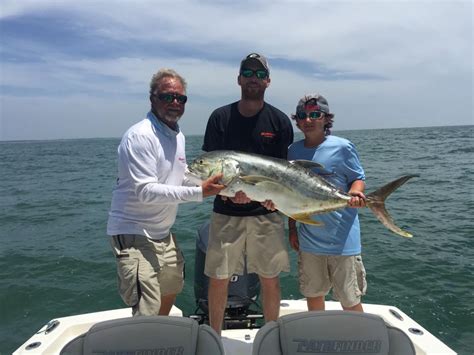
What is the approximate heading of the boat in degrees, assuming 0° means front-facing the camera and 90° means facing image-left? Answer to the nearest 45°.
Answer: approximately 0°

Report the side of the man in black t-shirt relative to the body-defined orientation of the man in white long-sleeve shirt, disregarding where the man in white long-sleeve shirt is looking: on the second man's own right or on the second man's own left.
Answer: on the second man's own left

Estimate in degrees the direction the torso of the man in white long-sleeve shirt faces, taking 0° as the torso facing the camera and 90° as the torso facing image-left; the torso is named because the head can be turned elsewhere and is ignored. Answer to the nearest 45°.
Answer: approximately 315°

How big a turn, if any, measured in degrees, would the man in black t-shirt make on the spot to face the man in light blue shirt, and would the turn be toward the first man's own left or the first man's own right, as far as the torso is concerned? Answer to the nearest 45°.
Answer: approximately 90° to the first man's own left

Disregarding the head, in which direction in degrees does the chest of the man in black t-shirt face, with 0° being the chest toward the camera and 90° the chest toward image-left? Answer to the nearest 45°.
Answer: approximately 0°

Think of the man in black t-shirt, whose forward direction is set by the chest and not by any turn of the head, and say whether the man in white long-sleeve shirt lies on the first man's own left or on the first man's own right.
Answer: on the first man's own right
